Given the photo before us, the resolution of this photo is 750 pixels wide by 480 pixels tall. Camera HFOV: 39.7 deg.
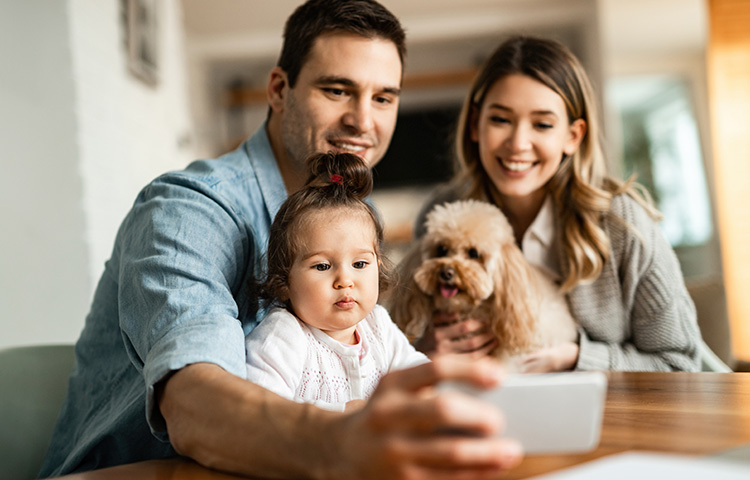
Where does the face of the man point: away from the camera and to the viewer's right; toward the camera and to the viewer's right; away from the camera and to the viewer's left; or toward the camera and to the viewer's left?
toward the camera and to the viewer's right

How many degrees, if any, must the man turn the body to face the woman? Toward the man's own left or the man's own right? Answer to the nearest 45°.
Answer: approximately 90° to the man's own left

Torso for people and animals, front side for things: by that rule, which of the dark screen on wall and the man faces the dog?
the dark screen on wall

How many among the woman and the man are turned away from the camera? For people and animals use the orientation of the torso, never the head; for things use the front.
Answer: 0

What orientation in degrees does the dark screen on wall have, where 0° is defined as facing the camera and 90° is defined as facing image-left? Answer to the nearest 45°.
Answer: approximately 0°

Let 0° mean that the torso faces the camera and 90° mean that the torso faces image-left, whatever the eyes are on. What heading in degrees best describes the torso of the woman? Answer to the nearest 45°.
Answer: approximately 45°

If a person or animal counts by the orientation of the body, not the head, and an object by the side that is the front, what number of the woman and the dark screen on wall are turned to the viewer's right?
0

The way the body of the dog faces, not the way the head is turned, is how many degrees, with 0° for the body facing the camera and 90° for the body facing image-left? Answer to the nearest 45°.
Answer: approximately 45°

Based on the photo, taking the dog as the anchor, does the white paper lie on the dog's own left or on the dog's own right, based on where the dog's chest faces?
on the dog's own left

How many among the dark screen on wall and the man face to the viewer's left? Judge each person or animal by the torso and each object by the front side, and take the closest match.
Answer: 0

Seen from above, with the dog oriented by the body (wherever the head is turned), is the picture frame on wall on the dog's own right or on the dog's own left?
on the dog's own right
